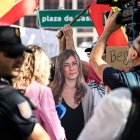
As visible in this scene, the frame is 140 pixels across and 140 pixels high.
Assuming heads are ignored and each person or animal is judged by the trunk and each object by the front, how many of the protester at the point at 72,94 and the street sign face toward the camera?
2

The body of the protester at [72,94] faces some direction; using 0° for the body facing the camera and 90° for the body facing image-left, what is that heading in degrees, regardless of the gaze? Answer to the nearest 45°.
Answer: approximately 0°

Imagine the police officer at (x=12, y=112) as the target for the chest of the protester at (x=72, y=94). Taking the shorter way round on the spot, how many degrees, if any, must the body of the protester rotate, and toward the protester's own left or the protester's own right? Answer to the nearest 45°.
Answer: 0° — they already face them

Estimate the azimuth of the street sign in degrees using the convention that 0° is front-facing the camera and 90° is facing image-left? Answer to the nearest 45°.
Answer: approximately 0°

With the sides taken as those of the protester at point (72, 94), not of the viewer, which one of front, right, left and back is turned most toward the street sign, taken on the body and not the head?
back
